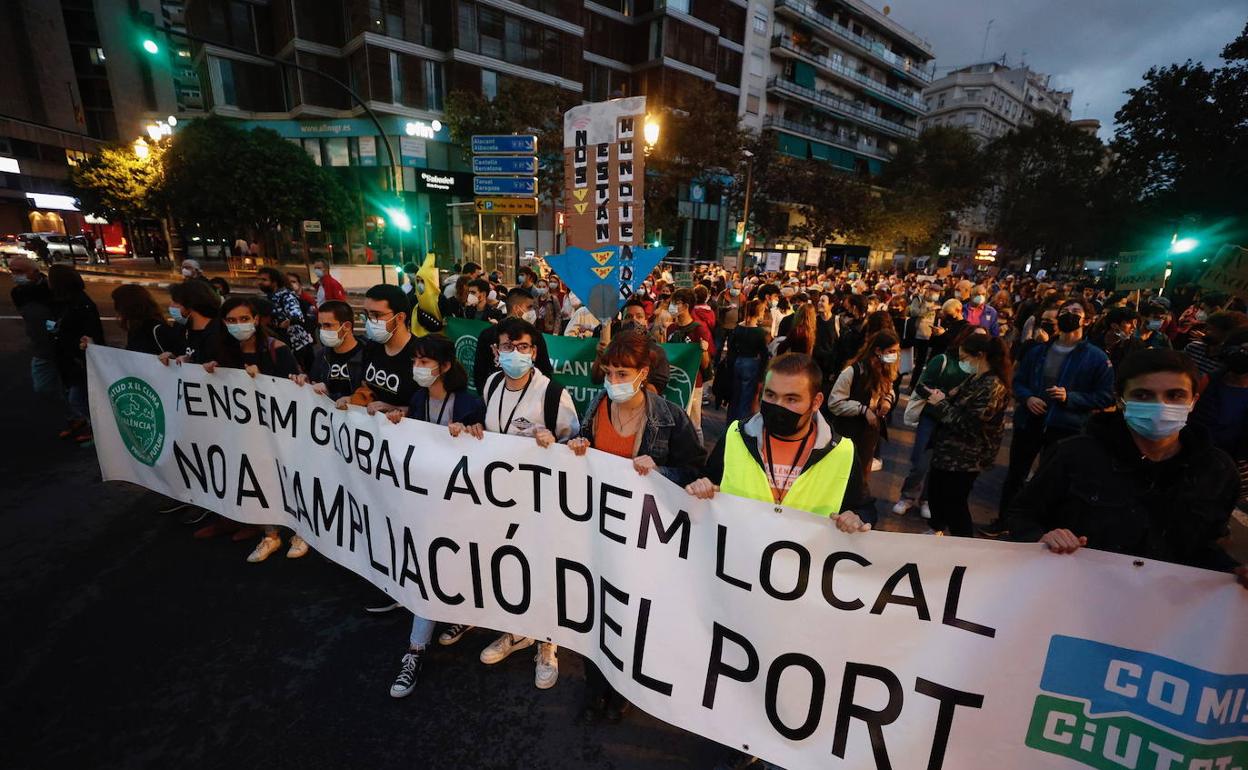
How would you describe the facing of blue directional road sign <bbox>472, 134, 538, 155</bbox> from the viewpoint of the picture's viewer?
facing the viewer

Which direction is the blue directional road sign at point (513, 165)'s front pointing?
toward the camera

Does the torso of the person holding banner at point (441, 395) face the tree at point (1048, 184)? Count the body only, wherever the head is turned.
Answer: no

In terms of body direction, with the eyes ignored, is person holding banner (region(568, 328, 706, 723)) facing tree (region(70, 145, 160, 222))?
no

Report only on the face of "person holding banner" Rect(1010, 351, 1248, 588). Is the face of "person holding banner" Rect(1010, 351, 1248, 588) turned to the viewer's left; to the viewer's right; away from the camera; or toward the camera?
toward the camera

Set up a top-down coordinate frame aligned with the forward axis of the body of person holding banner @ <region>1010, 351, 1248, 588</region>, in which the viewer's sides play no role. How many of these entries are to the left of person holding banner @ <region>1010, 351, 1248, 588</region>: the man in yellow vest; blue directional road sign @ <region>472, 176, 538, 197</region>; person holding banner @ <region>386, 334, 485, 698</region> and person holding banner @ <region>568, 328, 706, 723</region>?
0

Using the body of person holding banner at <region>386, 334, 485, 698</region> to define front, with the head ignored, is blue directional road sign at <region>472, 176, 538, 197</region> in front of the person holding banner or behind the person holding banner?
behind

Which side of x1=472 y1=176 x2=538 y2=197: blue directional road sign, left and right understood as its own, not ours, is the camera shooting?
front

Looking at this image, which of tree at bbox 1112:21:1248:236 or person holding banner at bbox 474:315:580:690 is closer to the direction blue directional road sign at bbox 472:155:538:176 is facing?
the person holding banner

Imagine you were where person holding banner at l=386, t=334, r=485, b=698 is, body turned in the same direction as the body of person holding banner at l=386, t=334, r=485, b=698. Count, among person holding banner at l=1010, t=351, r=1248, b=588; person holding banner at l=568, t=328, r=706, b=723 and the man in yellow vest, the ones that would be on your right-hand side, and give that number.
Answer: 0

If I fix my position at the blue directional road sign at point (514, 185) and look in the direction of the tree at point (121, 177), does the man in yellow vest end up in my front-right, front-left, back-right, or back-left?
back-left

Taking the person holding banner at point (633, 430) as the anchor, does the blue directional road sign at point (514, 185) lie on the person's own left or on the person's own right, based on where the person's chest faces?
on the person's own right

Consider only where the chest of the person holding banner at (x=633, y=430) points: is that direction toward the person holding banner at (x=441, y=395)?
no

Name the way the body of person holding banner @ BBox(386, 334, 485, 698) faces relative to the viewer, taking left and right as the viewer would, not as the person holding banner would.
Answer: facing the viewer and to the left of the viewer

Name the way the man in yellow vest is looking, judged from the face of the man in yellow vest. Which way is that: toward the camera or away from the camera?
toward the camera

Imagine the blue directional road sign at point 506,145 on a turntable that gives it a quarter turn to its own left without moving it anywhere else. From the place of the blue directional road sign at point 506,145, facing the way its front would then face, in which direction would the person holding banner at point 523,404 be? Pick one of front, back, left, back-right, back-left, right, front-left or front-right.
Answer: right

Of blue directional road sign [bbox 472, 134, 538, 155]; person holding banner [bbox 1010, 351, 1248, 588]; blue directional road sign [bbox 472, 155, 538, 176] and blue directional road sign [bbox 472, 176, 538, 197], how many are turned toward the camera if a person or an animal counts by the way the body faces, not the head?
4
